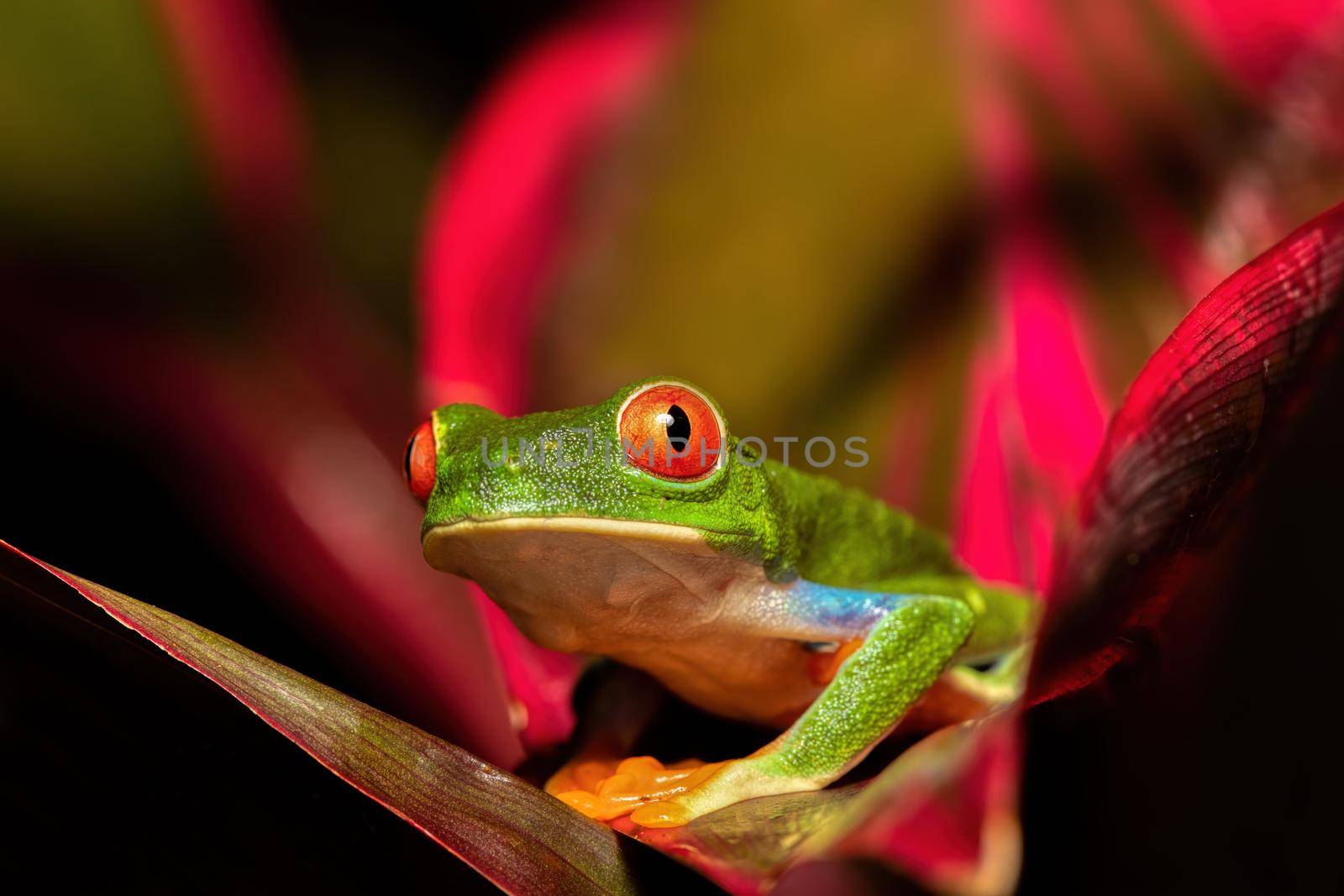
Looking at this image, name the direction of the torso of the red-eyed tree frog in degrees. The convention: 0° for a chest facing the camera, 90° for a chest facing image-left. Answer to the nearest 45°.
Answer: approximately 45°
